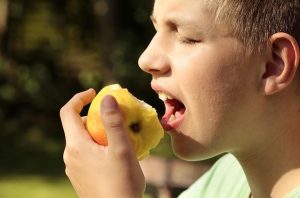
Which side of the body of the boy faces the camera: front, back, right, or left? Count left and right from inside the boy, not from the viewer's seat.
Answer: left

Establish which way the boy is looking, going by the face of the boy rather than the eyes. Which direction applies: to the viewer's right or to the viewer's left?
to the viewer's left
